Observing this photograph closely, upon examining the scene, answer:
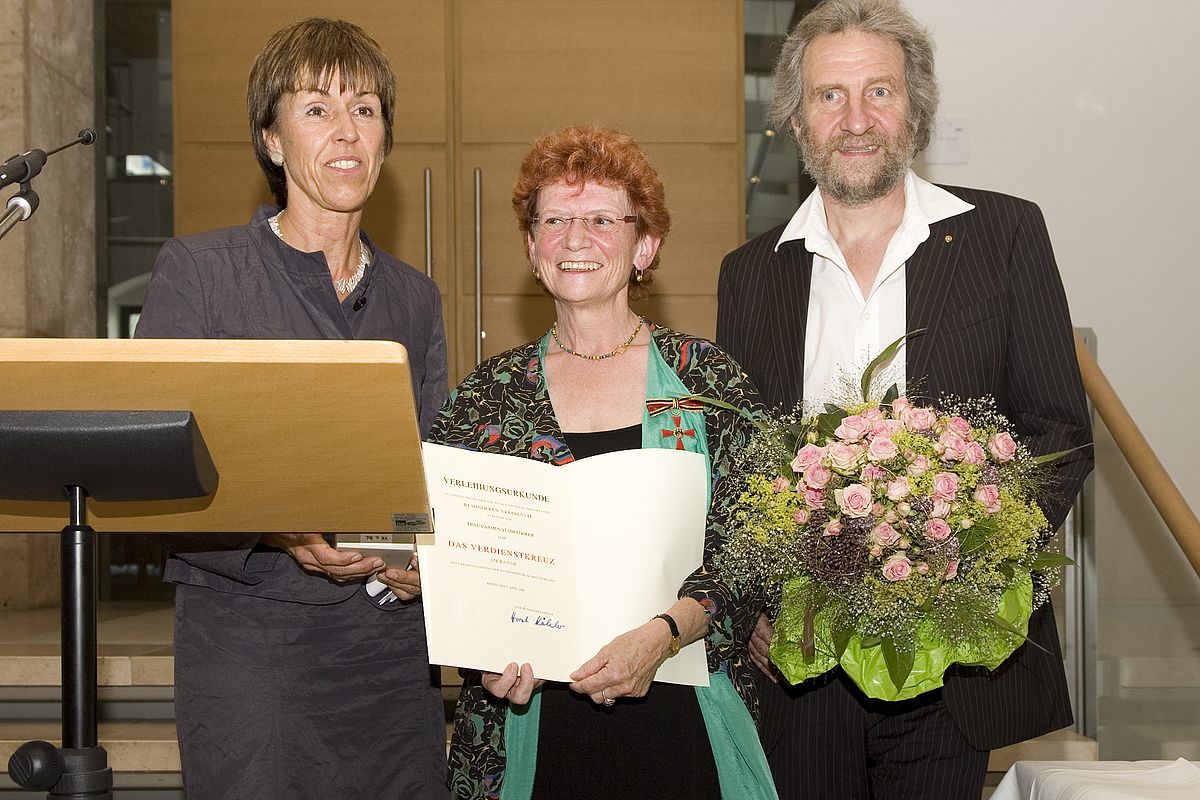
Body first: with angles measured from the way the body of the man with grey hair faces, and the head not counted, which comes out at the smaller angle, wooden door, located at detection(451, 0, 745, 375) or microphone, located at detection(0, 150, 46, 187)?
the microphone

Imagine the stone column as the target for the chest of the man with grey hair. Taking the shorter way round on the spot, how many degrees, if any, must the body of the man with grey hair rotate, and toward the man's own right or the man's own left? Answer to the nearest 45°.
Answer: approximately 135° to the man's own right

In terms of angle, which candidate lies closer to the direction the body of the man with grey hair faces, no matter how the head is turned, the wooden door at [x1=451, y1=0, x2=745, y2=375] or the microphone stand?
the microphone stand

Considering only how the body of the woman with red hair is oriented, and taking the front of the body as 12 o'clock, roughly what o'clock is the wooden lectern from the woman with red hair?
The wooden lectern is roughly at 1 o'clock from the woman with red hair.

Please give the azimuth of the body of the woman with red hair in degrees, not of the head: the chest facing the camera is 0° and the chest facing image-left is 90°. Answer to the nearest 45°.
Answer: approximately 0°
